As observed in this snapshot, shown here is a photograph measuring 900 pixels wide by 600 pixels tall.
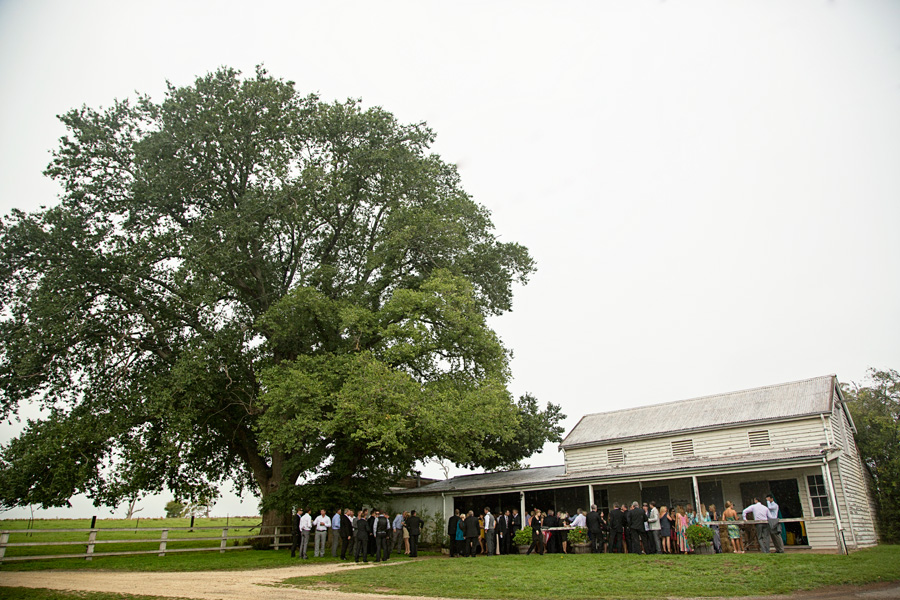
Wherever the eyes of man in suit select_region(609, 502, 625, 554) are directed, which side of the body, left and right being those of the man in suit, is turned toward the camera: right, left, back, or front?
back

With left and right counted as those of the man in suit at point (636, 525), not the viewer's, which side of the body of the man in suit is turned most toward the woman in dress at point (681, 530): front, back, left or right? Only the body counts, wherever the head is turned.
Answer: right

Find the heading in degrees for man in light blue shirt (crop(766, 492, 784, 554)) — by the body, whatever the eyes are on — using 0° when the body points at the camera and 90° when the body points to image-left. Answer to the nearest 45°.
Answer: approximately 90°

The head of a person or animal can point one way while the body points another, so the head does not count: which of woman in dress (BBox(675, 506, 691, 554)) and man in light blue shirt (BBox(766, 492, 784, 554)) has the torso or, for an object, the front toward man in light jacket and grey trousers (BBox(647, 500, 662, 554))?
the man in light blue shirt

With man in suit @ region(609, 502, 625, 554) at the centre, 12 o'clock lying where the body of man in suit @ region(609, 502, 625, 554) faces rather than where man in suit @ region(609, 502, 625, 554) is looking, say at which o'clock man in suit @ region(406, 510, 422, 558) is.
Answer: man in suit @ region(406, 510, 422, 558) is roughly at 9 o'clock from man in suit @ region(609, 502, 625, 554).

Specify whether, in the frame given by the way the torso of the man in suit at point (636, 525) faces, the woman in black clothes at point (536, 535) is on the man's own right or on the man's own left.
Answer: on the man's own left

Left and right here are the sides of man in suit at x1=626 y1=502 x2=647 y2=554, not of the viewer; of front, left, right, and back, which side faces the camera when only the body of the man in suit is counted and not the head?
back

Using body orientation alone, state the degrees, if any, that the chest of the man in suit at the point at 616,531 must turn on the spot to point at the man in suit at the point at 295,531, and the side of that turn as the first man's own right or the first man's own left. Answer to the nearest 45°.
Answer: approximately 90° to the first man's own left

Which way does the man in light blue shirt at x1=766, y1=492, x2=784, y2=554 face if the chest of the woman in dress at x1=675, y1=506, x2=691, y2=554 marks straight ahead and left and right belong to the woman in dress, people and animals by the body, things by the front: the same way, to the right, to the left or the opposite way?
to the left

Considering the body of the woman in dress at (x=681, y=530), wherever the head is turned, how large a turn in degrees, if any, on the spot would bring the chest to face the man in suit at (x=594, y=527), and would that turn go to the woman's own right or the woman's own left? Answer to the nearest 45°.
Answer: approximately 90° to the woman's own left

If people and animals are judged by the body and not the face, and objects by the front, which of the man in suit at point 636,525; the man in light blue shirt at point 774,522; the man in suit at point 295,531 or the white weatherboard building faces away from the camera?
the man in suit at point 636,525
